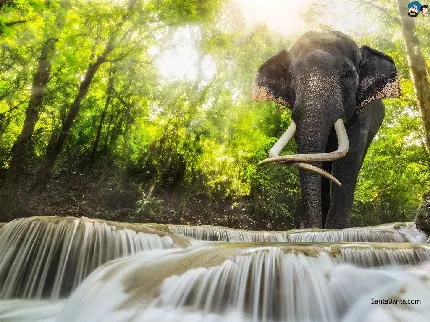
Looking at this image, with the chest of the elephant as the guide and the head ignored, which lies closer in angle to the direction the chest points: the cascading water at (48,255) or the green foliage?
the cascading water

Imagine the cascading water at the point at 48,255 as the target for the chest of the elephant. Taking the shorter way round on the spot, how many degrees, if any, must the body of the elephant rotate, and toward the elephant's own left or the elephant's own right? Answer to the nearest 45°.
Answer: approximately 45° to the elephant's own right

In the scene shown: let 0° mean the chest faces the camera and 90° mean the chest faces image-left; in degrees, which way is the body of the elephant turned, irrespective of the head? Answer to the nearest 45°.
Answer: approximately 0°

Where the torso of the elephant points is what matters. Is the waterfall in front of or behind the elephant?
in front

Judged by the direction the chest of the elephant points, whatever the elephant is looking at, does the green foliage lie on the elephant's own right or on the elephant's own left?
on the elephant's own right
